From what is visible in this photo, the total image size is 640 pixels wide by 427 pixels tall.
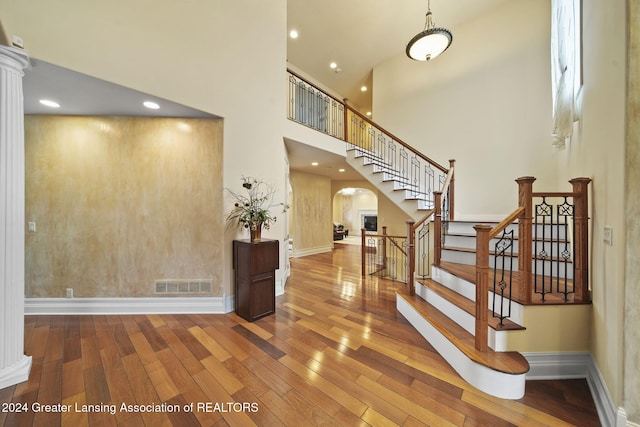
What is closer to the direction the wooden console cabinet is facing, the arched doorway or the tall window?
the tall window

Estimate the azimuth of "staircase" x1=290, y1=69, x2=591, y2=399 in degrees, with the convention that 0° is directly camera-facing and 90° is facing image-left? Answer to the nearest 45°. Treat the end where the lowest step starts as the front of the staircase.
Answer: approximately 45°

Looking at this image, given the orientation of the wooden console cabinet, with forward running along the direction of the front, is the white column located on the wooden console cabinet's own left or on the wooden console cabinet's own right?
on the wooden console cabinet's own right

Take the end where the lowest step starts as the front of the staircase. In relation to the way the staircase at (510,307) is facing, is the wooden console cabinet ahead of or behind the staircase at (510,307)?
ahead

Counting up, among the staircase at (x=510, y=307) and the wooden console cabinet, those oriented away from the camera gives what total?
0

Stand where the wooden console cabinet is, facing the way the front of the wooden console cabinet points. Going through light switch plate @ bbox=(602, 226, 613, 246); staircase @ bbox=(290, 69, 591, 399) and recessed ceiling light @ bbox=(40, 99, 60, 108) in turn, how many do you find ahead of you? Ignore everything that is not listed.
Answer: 2

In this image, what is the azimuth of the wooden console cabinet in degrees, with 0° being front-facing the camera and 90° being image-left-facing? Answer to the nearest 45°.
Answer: approximately 315°

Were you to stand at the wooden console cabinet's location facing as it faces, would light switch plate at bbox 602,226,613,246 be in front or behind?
in front

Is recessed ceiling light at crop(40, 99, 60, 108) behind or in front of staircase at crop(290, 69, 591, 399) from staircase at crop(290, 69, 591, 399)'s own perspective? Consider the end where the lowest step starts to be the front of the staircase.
in front
